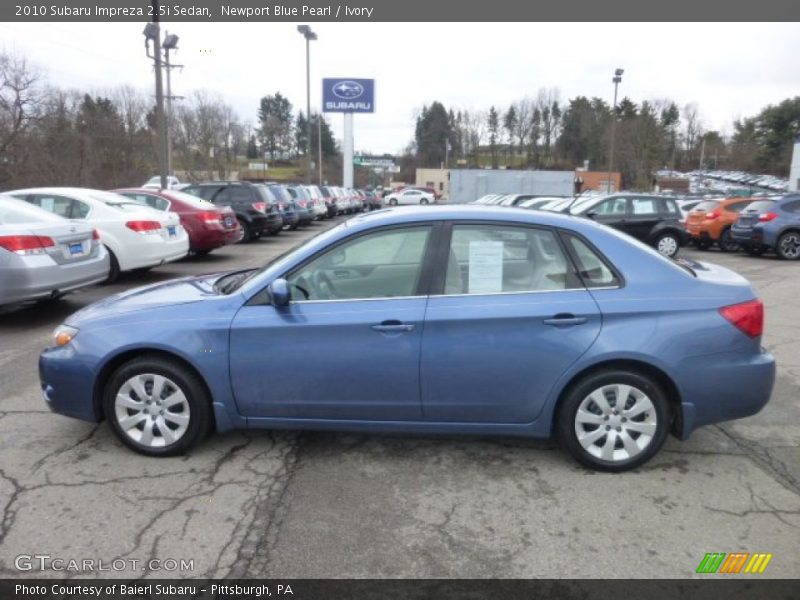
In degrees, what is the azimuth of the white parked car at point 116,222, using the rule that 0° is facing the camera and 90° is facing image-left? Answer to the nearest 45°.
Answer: approximately 135°

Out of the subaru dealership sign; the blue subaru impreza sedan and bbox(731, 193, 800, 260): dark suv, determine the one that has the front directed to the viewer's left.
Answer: the blue subaru impreza sedan

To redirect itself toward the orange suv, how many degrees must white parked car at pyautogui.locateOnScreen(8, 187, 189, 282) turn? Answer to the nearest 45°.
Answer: approximately 135° to its right

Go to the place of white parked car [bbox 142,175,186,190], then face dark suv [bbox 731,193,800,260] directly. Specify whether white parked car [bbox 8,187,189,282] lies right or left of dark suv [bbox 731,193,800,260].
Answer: right

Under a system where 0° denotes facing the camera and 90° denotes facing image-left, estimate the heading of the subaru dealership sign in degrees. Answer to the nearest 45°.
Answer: approximately 0°

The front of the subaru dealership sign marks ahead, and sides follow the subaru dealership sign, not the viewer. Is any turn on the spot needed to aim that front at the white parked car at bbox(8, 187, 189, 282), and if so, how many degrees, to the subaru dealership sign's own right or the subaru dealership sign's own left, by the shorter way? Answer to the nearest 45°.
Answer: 0° — it already faces it

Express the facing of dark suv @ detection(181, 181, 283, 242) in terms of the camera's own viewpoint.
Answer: facing away from the viewer and to the left of the viewer

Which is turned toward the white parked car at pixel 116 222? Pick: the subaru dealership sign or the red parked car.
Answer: the subaru dealership sign

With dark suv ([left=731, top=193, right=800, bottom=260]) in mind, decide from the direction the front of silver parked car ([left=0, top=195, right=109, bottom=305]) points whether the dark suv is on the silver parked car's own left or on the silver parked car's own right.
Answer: on the silver parked car's own right

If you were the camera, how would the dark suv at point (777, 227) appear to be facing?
facing away from the viewer and to the right of the viewer

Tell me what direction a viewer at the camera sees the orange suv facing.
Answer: facing away from the viewer and to the right of the viewer

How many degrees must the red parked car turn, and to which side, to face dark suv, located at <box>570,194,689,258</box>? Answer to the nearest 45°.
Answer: approximately 135° to its right

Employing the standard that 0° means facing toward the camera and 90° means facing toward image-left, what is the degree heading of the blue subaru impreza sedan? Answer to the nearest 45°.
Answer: approximately 90°

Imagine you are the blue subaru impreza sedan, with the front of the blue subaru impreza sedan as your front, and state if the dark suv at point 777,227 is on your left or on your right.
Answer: on your right
